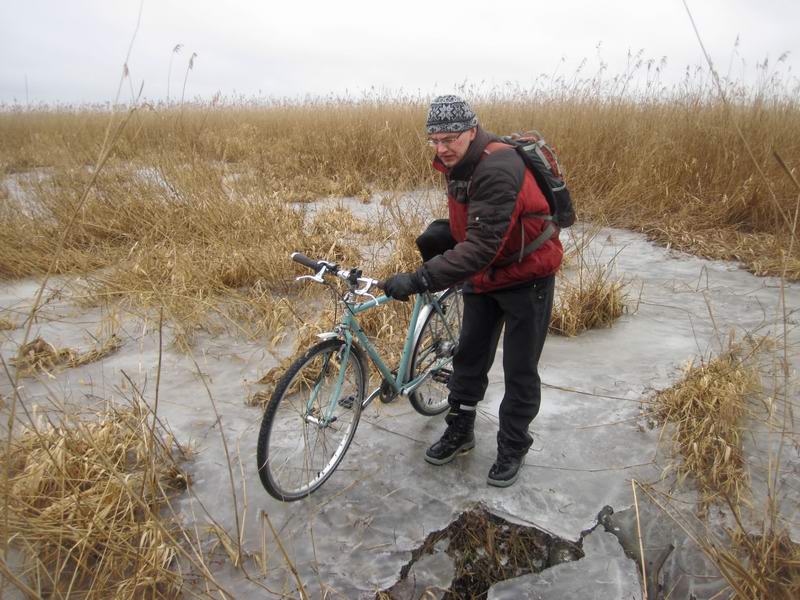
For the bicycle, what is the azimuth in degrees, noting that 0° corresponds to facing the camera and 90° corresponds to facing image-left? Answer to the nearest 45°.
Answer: approximately 45°

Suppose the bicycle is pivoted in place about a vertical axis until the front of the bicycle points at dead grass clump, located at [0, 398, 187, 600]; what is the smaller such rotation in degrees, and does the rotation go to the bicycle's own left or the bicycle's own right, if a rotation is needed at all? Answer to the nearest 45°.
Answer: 0° — it already faces it

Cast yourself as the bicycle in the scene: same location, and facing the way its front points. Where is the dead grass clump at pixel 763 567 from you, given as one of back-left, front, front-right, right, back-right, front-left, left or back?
left

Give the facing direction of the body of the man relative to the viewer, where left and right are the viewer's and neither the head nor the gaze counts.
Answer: facing the viewer and to the left of the viewer

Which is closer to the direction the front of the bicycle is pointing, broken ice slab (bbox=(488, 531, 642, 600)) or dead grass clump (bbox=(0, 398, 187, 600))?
the dead grass clump

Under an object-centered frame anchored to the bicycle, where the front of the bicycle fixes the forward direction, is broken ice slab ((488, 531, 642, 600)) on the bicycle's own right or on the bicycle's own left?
on the bicycle's own left

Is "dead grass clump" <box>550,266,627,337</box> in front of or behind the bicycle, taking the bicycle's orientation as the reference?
behind

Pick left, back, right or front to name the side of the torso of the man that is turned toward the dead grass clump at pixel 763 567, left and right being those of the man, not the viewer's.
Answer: left

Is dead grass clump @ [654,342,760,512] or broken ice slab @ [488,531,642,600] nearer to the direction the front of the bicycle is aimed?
the broken ice slab

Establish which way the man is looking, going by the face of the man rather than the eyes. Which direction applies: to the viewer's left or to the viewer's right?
to the viewer's left
